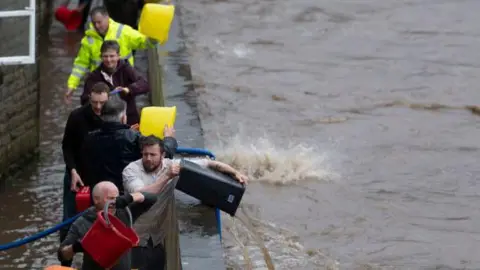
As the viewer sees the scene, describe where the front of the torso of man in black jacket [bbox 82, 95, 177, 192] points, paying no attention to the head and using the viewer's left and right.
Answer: facing away from the viewer and to the right of the viewer

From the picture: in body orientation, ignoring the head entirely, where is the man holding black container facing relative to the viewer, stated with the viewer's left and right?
facing the viewer

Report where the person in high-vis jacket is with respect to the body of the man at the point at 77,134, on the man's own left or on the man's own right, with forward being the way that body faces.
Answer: on the man's own left

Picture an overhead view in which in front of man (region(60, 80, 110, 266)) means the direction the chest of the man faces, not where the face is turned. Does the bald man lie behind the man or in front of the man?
in front

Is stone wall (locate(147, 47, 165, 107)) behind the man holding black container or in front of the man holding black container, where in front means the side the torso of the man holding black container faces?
behind

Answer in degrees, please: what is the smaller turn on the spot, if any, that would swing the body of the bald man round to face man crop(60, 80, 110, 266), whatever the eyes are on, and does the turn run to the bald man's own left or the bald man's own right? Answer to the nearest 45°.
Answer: approximately 135° to the bald man's own left

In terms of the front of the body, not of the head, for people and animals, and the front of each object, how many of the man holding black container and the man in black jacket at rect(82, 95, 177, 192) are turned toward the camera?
1

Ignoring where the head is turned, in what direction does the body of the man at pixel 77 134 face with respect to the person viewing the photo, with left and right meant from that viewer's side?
facing the viewer and to the right of the viewer

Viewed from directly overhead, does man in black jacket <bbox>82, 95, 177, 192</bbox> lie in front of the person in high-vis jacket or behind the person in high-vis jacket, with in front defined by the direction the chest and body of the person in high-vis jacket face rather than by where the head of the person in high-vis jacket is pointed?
in front

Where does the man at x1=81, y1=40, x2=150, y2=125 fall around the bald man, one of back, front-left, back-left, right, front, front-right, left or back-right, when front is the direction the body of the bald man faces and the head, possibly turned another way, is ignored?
back-left

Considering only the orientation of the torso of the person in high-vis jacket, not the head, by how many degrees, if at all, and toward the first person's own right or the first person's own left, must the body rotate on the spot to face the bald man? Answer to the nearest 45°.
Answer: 0° — they already face them
